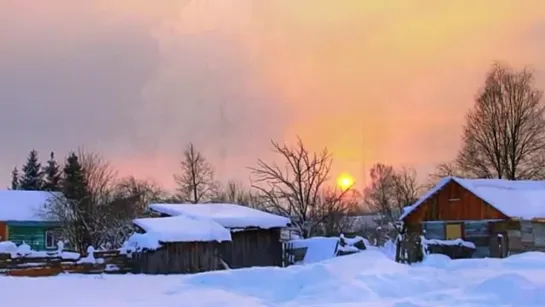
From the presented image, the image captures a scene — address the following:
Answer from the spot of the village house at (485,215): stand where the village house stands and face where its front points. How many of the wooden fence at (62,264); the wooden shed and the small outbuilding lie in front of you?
3

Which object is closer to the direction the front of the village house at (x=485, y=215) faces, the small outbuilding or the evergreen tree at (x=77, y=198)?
the small outbuilding

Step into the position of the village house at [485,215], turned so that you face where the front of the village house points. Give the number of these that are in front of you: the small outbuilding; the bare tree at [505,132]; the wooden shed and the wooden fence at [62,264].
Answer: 3

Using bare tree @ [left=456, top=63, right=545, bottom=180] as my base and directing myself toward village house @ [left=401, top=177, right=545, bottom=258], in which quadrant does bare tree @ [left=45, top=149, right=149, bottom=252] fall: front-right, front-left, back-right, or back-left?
front-right

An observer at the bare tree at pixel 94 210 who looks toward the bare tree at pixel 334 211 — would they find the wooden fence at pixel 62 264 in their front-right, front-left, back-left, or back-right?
back-right

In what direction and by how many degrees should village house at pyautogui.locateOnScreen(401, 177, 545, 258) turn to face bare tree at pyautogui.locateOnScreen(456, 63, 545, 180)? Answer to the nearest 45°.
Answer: approximately 135° to its right

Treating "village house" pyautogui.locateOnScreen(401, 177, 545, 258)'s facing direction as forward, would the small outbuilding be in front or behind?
in front

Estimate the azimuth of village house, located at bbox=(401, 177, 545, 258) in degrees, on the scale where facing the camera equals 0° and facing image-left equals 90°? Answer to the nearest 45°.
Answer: approximately 45°

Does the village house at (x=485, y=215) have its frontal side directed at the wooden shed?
yes

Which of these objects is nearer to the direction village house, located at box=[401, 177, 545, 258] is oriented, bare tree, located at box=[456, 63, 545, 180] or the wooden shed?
the wooden shed

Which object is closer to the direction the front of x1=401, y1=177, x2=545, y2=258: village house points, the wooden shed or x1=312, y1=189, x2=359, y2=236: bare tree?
the wooden shed

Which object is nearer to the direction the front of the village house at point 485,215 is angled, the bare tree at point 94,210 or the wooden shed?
the wooden shed

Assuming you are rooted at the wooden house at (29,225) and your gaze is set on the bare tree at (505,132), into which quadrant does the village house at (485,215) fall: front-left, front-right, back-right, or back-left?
front-right
